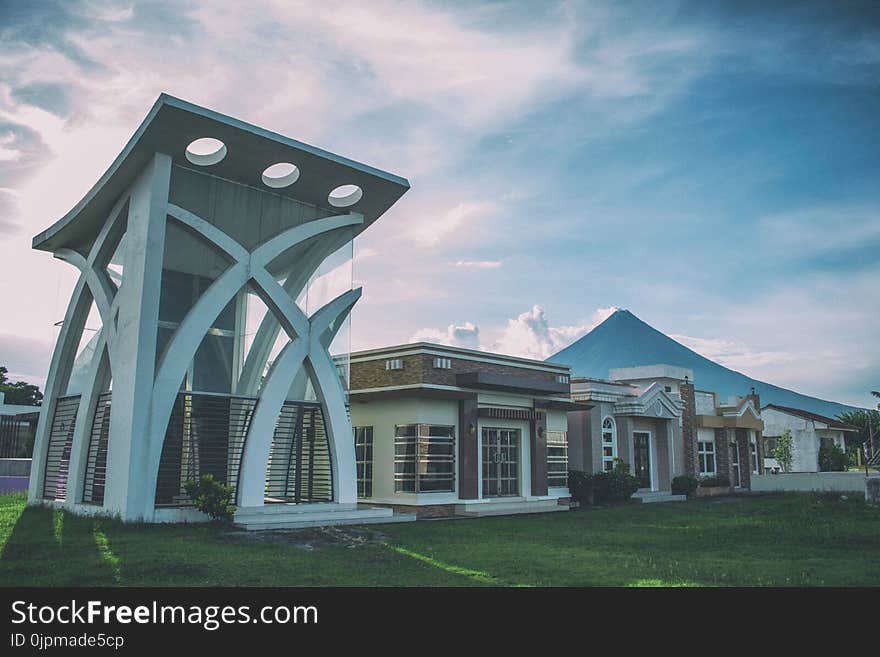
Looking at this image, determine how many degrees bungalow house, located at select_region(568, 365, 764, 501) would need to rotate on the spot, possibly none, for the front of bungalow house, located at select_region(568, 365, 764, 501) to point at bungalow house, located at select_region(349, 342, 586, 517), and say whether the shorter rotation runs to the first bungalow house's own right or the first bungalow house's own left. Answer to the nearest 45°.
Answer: approximately 90° to the first bungalow house's own right

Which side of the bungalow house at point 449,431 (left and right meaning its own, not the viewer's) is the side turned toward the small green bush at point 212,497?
right

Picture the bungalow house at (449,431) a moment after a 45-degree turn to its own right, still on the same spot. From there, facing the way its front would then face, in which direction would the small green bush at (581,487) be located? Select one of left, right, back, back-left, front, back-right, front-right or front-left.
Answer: back-left

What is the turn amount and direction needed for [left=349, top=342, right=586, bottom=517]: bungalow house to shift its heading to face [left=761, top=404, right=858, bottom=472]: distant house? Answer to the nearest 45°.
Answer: approximately 90° to its left

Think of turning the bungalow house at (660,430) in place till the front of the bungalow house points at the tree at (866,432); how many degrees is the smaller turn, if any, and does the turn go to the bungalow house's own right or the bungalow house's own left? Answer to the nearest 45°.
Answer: approximately 90° to the bungalow house's own left

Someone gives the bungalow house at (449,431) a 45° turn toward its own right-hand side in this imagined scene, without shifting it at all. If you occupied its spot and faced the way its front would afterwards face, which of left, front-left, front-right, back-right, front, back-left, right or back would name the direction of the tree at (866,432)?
back-left

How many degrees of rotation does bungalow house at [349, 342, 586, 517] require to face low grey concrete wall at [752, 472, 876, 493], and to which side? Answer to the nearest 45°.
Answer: approximately 90° to its left

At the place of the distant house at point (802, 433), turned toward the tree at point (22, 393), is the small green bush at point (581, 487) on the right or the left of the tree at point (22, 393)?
left

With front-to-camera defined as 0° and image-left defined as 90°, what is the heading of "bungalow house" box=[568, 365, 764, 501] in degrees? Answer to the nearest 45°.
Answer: approximately 315°

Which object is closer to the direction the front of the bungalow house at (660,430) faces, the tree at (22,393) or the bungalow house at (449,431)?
the bungalow house

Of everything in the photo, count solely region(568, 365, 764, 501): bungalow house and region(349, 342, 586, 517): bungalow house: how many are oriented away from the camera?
0
